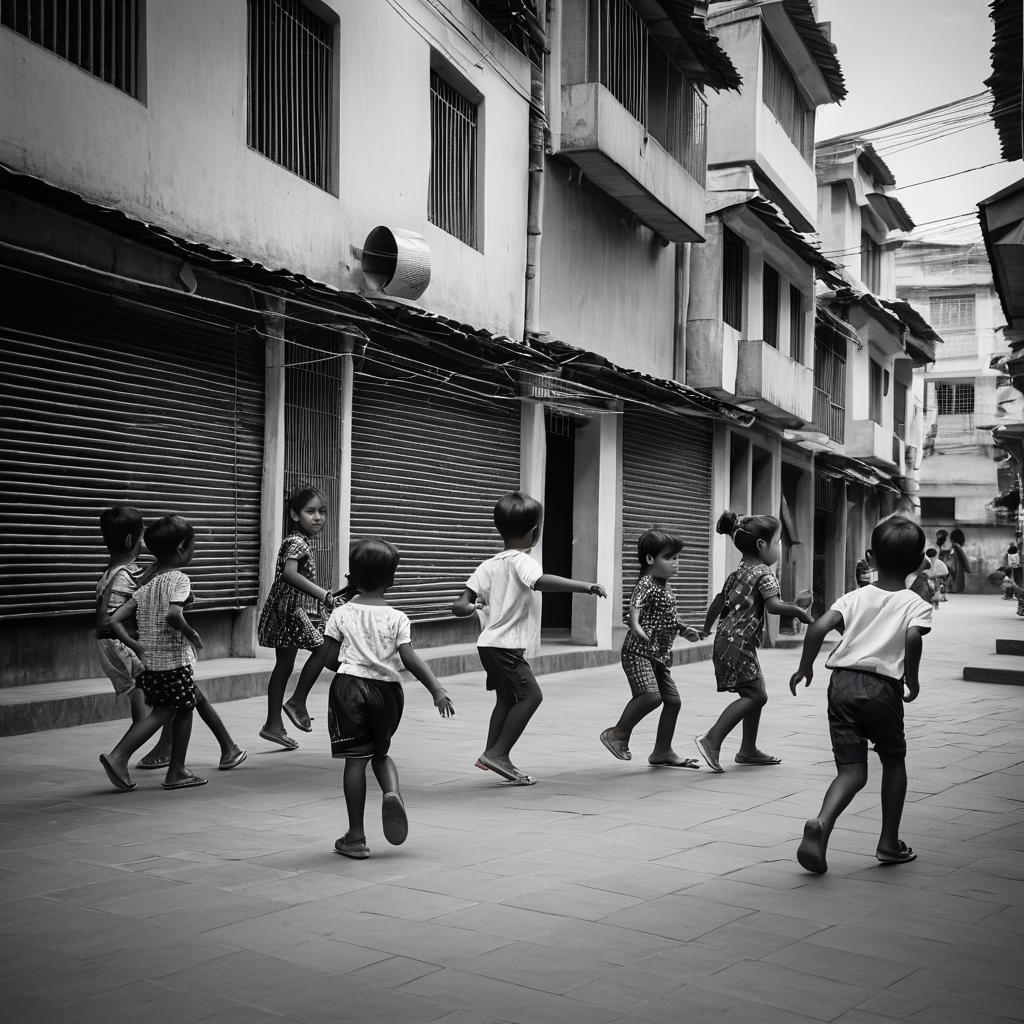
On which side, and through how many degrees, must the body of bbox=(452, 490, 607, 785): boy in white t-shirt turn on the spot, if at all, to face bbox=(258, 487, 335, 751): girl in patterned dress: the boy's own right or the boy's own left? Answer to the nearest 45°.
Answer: approximately 90° to the boy's own left

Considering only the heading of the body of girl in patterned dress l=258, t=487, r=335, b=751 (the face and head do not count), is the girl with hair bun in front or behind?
in front

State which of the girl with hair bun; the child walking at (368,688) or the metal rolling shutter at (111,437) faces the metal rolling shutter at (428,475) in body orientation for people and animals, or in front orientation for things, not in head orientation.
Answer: the child walking

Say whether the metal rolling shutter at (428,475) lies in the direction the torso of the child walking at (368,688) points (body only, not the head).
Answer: yes

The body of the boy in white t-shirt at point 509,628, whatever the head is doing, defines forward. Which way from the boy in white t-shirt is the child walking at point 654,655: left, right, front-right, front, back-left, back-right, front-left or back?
front

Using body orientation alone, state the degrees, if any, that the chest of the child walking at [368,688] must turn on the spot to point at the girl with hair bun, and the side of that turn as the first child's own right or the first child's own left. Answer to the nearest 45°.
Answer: approximately 45° to the first child's own right

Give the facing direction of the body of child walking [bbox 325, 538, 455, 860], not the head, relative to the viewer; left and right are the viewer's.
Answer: facing away from the viewer

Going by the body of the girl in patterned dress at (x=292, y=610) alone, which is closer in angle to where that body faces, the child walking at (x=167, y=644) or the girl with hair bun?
the girl with hair bun

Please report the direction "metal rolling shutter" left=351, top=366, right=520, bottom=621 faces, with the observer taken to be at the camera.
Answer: facing the viewer and to the right of the viewer

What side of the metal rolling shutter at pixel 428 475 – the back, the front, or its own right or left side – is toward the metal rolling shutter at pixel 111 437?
right

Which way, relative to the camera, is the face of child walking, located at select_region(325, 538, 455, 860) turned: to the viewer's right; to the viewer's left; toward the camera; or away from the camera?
away from the camera
